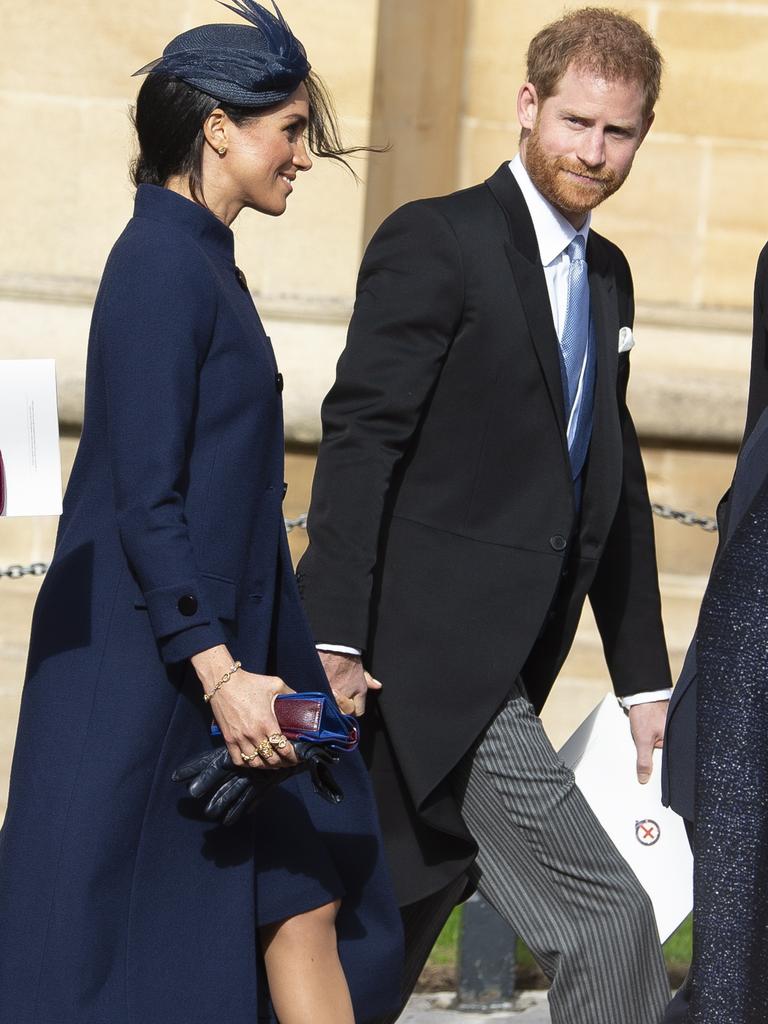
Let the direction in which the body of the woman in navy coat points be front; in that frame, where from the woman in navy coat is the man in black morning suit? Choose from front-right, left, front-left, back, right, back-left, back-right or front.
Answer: front-left

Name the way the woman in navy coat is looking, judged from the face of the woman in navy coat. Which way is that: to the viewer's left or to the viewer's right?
to the viewer's right

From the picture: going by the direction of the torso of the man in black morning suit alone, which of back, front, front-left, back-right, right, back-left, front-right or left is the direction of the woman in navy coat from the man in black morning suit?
right

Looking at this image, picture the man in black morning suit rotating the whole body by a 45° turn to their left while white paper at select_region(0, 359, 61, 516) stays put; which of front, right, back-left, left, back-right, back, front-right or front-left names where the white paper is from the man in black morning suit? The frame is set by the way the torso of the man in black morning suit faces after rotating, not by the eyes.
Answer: back-right

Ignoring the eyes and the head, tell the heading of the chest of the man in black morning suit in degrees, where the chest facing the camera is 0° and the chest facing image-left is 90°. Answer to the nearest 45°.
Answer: approximately 315°

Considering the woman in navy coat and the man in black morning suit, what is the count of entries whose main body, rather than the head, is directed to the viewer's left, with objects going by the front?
0

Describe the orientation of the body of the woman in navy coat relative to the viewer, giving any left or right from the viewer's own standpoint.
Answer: facing to the right of the viewer
